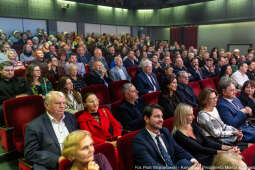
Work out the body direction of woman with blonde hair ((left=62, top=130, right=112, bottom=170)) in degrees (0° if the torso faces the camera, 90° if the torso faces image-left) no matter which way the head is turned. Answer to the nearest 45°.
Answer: approximately 315°

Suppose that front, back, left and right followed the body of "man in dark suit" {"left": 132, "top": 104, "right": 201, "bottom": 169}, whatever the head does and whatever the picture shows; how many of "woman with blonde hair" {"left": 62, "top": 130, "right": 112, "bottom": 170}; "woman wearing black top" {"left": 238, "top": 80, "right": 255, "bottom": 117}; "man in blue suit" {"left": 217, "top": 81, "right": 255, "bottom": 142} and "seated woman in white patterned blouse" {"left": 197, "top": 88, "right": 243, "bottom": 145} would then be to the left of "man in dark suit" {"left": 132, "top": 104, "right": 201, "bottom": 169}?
3

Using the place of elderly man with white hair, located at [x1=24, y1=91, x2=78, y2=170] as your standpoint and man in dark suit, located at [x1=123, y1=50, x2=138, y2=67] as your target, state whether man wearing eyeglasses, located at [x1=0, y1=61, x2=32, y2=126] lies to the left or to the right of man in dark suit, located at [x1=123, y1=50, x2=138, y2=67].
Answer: left

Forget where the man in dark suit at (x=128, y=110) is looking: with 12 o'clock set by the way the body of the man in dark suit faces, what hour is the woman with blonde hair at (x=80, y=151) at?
The woman with blonde hair is roughly at 2 o'clock from the man in dark suit.

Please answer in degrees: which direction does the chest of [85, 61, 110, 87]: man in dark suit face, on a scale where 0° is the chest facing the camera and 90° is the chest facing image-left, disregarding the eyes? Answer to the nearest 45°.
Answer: approximately 315°

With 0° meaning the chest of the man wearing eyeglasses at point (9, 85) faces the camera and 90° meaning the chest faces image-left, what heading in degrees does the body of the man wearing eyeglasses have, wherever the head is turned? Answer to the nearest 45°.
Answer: approximately 315°

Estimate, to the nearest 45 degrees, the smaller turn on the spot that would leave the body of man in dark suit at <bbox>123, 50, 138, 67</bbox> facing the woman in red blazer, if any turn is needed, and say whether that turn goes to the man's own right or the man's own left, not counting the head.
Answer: approximately 45° to the man's own right

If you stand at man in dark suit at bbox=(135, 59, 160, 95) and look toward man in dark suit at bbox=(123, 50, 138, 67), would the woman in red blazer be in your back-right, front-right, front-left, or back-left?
back-left
